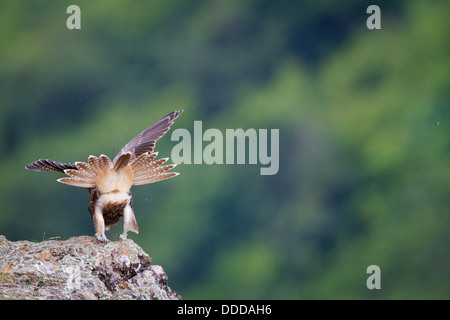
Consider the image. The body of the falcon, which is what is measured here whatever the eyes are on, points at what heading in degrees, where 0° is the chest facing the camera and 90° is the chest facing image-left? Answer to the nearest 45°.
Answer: approximately 180°
